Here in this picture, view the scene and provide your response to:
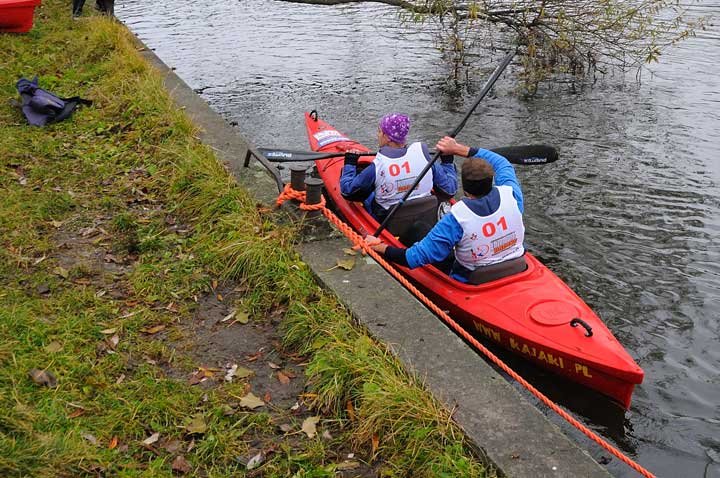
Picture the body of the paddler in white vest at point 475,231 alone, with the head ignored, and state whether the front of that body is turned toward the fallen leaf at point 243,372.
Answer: no

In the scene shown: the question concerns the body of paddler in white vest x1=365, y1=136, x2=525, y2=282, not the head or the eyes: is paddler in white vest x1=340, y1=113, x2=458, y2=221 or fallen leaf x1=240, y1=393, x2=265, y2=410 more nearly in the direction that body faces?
the paddler in white vest

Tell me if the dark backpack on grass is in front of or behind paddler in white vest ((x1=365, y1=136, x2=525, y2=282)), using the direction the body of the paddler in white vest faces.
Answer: in front

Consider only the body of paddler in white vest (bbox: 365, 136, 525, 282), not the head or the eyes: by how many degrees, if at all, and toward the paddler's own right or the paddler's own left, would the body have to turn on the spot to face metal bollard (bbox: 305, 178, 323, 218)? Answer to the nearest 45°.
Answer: approximately 45° to the paddler's own left

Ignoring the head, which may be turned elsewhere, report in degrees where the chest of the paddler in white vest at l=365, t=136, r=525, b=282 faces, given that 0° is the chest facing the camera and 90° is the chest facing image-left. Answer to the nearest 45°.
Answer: approximately 135°

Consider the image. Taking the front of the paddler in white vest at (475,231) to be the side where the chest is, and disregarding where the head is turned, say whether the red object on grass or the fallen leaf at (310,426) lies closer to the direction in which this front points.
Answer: the red object on grass

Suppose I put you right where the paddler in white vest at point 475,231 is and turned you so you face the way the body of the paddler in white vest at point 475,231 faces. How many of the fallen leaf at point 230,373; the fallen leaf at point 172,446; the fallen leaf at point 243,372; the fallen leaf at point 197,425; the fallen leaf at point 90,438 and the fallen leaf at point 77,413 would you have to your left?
6

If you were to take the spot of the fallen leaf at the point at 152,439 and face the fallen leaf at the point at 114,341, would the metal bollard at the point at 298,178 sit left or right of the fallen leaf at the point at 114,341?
right

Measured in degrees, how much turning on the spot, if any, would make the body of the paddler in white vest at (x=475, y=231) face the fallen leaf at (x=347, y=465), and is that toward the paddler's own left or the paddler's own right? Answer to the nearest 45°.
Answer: approximately 135° to the paddler's own left

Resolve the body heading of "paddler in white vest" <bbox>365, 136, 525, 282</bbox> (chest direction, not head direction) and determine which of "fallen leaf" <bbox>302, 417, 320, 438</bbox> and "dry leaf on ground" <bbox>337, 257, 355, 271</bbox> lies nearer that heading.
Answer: the dry leaf on ground

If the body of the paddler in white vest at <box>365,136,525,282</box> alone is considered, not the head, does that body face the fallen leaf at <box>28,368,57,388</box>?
no

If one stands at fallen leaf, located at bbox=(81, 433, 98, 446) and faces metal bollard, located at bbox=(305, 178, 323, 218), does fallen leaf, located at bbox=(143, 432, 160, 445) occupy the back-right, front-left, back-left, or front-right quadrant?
front-right

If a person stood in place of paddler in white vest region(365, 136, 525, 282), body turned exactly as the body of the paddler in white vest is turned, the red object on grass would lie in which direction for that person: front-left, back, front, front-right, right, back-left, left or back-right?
front

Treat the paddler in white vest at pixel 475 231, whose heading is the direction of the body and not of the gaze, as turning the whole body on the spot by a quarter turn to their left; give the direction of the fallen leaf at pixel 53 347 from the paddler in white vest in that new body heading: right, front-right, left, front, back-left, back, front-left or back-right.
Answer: front

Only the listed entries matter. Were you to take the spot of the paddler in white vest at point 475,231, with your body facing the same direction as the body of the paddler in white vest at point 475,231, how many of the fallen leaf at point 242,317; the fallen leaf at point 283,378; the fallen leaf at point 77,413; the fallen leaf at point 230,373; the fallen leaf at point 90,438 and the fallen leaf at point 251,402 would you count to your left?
6

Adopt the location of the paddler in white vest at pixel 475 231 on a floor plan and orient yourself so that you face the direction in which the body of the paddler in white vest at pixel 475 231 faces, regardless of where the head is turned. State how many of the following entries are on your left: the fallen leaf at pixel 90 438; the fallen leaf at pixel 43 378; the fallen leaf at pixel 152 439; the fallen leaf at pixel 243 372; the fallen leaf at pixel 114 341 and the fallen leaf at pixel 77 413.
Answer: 6

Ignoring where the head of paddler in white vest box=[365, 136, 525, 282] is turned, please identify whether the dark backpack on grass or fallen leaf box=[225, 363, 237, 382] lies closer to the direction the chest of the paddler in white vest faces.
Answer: the dark backpack on grass

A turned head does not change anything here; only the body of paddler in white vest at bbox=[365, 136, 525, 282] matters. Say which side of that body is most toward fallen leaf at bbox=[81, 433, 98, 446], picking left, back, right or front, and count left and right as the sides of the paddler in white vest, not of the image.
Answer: left

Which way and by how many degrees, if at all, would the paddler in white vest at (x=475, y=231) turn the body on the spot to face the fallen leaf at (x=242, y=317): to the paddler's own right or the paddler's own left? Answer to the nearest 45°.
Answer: approximately 90° to the paddler's own left

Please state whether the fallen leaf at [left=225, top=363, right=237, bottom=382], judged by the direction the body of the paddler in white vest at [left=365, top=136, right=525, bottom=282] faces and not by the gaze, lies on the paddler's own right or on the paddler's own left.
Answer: on the paddler's own left

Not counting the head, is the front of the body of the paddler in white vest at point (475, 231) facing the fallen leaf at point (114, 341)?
no
